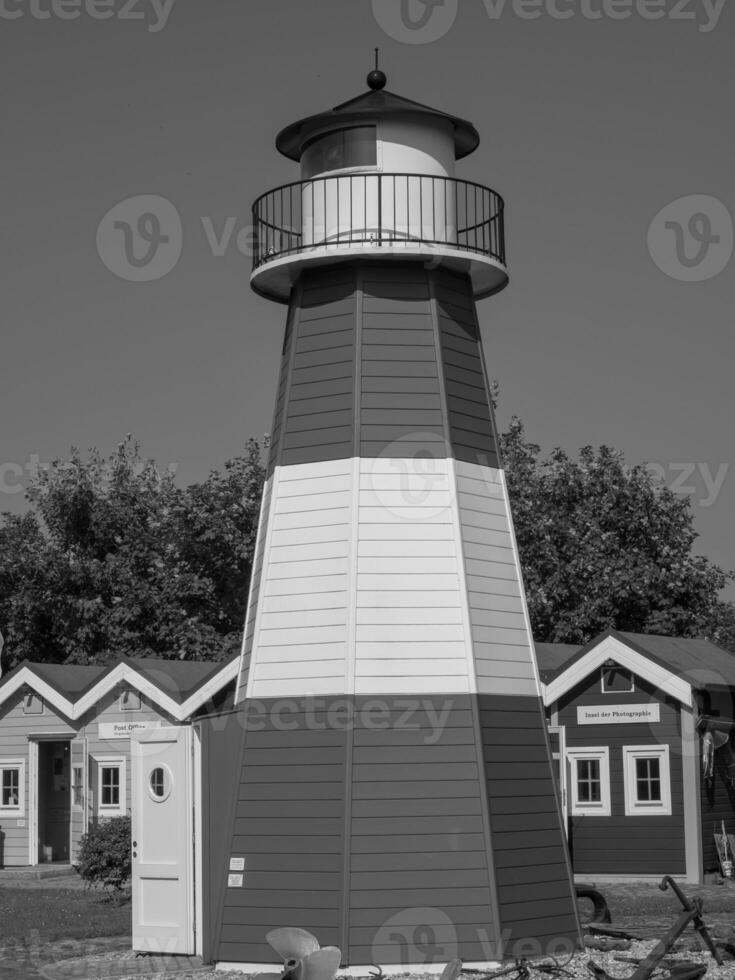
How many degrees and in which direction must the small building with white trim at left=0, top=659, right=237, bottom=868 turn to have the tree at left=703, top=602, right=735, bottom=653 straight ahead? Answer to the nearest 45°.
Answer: approximately 135° to its left

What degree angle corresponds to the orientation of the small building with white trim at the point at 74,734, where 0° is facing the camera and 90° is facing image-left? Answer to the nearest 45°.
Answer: approximately 0°

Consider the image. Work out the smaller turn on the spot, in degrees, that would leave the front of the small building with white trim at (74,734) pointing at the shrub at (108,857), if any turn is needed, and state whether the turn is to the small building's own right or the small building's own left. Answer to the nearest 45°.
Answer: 0° — it already faces it
